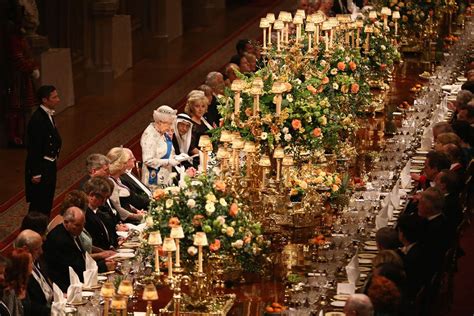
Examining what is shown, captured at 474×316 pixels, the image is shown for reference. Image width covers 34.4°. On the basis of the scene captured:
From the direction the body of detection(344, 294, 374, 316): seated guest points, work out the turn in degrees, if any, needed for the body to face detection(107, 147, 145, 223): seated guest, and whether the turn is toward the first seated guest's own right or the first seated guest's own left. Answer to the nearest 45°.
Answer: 0° — they already face them

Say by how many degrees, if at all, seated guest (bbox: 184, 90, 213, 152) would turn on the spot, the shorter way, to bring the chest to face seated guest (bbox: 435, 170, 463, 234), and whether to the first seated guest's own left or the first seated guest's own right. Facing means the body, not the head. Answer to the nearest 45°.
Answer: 0° — they already face them

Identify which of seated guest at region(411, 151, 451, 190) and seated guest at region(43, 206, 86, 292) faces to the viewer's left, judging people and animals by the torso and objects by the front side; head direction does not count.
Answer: seated guest at region(411, 151, 451, 190)

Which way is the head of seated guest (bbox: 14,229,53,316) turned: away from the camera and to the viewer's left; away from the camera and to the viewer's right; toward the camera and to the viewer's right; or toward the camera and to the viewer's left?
away from the camera and to the viewer's right

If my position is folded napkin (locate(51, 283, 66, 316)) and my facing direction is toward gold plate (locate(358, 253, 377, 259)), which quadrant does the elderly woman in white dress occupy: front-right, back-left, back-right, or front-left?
front-left

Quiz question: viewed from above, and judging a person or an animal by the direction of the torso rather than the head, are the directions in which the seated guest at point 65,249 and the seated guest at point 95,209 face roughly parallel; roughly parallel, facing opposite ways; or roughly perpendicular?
roughly parallel

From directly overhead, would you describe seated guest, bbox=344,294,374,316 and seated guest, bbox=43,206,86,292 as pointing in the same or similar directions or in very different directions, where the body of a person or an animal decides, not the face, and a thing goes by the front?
very different directions

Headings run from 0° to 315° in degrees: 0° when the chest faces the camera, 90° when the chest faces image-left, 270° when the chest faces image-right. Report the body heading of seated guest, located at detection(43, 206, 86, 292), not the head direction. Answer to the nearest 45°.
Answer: approximately 315°

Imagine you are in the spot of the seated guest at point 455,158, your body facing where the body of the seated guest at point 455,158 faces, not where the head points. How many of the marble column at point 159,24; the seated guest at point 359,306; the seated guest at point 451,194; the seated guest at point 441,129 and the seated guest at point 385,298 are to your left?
3

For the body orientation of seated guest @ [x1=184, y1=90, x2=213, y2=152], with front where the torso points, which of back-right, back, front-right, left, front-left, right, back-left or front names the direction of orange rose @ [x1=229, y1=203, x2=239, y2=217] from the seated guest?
front-right

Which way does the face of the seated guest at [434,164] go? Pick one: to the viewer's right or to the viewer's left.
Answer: to the viewer's left

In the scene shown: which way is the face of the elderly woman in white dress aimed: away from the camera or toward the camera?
toward the camera

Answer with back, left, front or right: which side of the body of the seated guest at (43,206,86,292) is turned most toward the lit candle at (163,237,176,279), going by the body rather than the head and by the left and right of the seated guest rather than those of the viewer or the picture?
front

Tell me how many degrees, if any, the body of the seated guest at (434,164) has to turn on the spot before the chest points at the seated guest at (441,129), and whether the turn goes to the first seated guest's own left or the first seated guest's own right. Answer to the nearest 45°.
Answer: approximately 90° to the first seated guest's own right

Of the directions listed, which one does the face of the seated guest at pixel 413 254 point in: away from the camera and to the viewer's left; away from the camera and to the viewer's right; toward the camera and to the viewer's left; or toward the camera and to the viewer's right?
away from the camera and to the viewer's left

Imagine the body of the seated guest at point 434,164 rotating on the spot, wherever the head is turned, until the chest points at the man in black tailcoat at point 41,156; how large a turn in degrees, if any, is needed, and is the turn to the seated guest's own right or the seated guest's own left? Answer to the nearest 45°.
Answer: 0° — they already face them

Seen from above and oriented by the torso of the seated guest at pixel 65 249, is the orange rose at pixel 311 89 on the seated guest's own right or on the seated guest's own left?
on the seated guest's own left

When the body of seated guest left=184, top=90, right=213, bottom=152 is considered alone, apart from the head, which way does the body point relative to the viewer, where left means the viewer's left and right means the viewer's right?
facing the viewer and to the right of the viewer

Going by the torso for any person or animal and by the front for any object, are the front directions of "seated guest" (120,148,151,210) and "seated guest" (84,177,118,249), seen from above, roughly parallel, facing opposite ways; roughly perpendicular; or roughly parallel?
roughly parallel

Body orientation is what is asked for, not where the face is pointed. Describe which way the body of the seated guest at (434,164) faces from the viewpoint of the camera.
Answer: to the viewer's left

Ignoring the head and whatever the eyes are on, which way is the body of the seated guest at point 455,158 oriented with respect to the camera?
to the viewer's left
